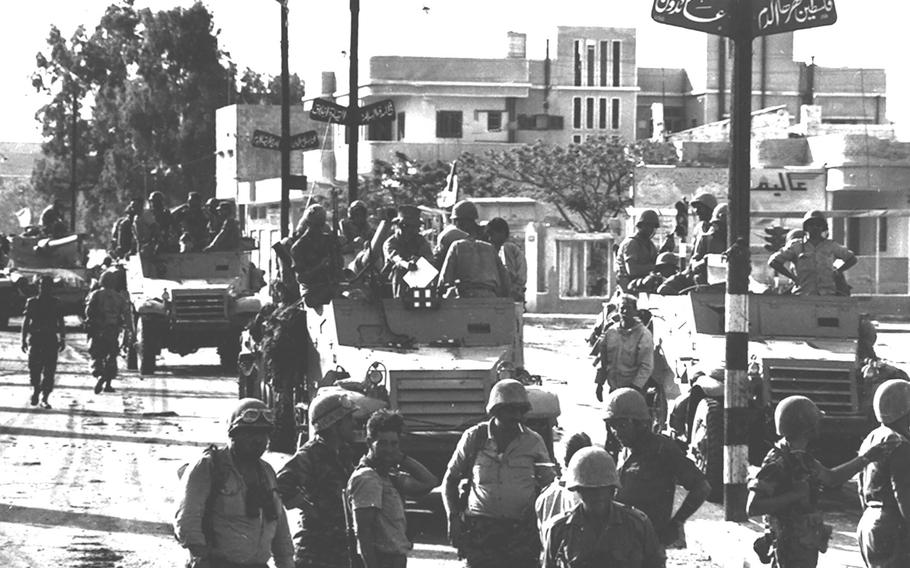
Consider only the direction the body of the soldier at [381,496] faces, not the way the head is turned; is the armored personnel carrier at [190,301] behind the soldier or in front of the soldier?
behind

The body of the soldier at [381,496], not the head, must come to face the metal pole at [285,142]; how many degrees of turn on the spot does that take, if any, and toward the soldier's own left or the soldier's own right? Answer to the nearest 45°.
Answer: approximately 135° to the soldier's own left

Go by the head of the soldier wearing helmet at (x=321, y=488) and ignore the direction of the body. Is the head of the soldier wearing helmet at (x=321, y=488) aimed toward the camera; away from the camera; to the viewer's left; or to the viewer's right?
to the viewer's right

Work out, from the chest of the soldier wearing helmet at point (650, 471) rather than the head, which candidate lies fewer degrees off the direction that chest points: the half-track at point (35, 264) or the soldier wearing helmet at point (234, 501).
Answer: the soldier wearing helmet

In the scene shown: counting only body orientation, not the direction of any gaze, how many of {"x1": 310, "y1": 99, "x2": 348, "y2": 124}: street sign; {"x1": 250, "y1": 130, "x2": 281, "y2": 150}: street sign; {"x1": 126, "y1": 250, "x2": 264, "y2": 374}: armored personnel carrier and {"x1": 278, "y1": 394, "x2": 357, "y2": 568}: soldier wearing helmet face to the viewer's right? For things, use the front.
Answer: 1

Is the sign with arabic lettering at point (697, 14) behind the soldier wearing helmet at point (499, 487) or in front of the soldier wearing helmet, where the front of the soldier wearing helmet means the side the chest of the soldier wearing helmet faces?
behind

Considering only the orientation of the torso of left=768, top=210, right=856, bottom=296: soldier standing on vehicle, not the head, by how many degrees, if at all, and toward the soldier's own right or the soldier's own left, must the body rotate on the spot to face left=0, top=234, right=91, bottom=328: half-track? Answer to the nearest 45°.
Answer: approximately 135° to the soldier's own right

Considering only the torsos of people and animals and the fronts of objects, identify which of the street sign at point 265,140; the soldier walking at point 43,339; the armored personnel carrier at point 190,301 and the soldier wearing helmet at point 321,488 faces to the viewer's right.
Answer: the soldier wearing helmet

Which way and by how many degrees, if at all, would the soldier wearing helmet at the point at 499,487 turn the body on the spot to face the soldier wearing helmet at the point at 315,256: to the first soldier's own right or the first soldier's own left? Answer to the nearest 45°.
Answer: approximately 180°
